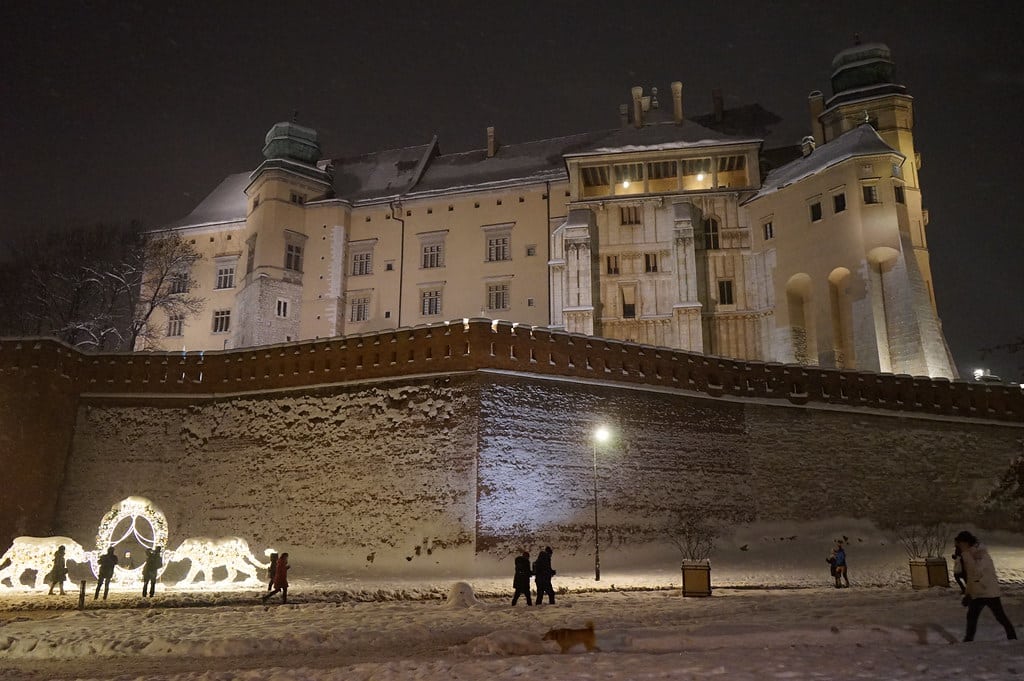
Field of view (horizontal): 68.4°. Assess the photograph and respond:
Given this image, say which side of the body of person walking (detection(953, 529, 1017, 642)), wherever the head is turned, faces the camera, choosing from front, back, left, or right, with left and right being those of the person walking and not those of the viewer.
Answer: left

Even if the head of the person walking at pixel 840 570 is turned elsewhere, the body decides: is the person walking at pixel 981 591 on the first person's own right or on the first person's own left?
on the first person's own left

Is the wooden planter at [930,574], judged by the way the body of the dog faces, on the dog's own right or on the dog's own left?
on the dog's own right

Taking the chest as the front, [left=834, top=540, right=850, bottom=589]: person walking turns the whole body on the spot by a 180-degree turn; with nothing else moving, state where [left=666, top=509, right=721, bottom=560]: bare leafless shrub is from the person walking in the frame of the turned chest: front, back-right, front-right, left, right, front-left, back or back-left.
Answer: back-left

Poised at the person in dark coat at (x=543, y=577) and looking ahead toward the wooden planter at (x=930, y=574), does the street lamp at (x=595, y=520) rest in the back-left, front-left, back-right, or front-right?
front-left

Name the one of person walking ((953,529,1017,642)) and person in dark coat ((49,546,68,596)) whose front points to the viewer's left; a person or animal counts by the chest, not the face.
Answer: the person walking

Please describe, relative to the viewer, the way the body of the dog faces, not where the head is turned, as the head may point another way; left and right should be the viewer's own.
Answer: facing to the left of the viewer
